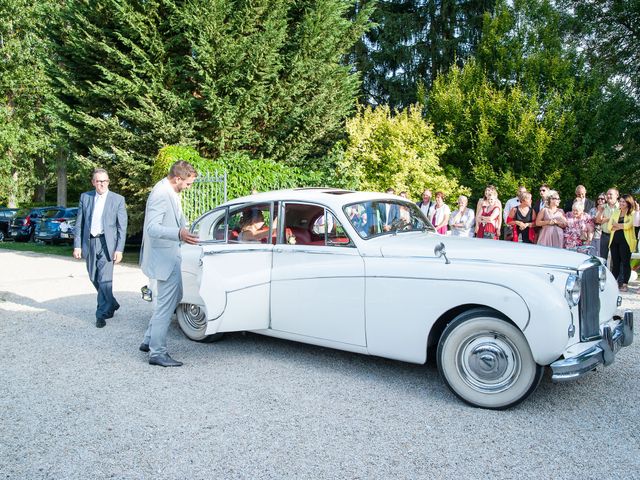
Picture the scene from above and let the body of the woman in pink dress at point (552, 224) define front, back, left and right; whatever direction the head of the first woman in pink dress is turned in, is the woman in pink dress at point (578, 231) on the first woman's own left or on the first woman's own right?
on the first woman's own left

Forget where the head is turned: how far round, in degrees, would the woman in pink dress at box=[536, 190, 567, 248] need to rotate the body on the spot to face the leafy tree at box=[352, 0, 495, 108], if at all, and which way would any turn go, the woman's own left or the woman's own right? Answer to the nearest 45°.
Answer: approximately 135° to the woman's own right

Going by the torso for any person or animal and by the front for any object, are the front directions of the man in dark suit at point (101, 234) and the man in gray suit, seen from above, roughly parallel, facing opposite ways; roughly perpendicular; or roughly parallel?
roughly perpendicular

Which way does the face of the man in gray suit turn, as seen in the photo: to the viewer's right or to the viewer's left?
to the viewer's right

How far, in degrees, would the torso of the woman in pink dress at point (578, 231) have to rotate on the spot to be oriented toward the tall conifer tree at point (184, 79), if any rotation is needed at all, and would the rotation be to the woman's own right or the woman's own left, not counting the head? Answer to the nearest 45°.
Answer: approximately 45° to the woman's own right

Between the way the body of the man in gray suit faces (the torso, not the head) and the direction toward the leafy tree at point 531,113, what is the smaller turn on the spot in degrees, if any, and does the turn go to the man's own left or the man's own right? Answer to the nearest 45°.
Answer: approximately 45° to the man's own left

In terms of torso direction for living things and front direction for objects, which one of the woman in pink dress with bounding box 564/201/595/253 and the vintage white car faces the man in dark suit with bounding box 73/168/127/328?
the woman in pink dress

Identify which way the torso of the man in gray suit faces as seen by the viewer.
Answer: to the viewer's right

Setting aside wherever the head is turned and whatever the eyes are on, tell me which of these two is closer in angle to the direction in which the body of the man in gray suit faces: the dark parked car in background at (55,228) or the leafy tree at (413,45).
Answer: the leafy tree
